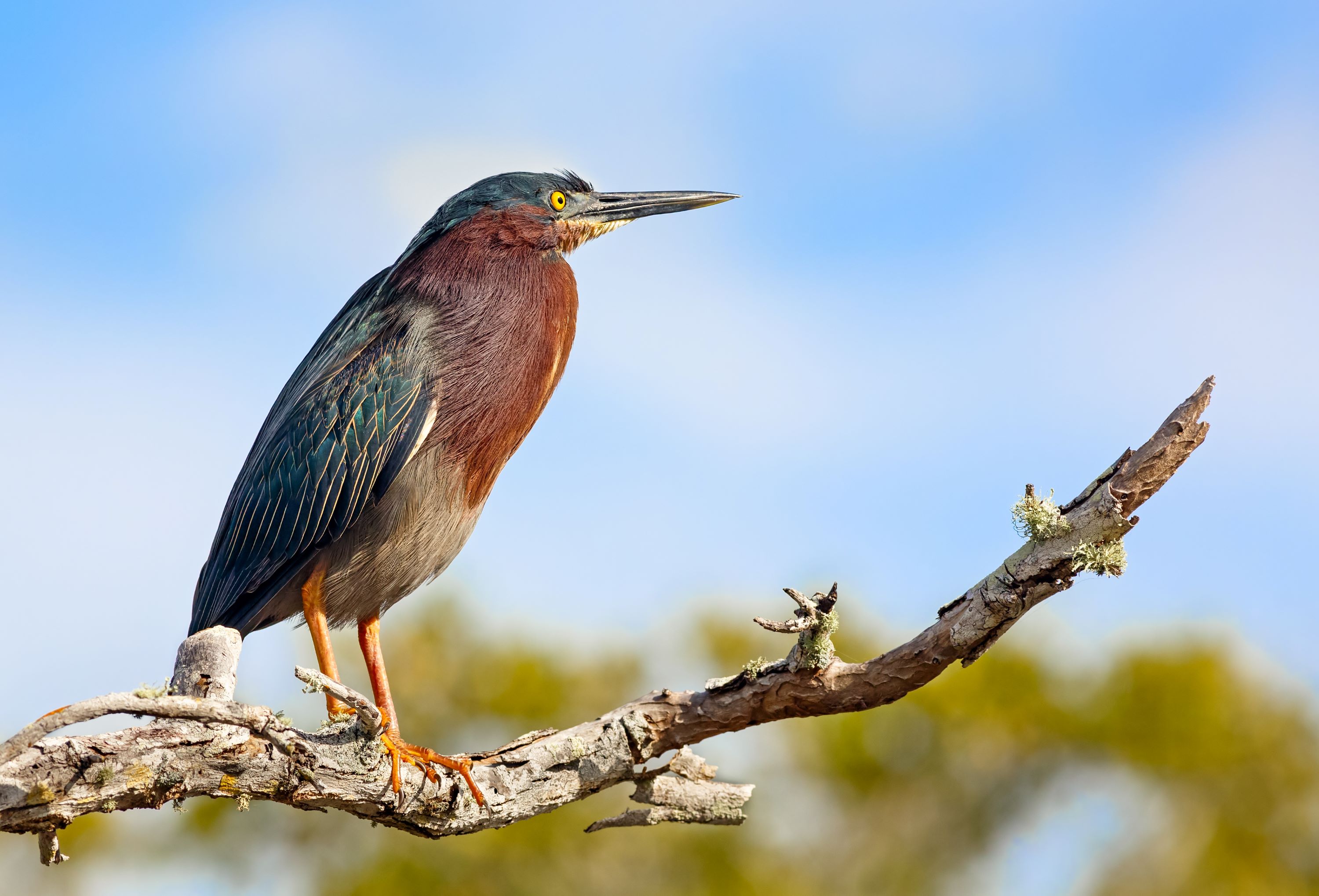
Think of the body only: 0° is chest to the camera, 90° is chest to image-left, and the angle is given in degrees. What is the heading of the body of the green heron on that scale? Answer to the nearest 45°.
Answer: approximately 270°
